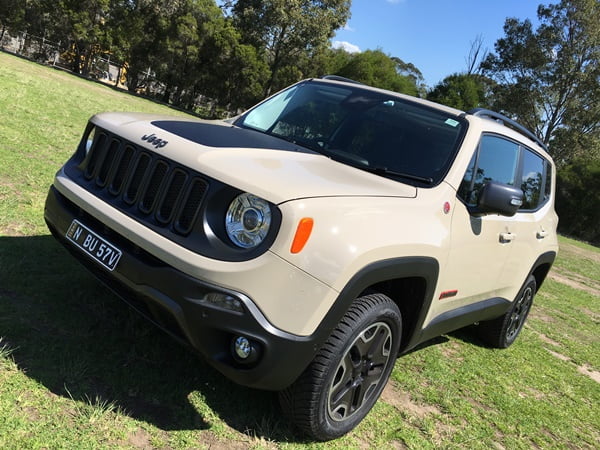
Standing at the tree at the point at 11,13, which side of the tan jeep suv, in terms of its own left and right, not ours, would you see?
right

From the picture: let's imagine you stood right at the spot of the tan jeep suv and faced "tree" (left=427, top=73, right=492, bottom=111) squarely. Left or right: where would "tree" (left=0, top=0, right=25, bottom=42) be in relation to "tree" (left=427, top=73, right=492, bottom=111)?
left

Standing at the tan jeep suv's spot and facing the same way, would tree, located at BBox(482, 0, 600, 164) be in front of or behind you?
behind

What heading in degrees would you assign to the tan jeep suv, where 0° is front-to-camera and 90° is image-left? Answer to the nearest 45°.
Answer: approximately 45°

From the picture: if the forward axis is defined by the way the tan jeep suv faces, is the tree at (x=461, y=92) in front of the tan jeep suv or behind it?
behind

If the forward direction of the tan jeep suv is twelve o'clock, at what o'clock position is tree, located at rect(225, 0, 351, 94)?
The tree is roughly at 4 o'clock from the tan jeep suv.
